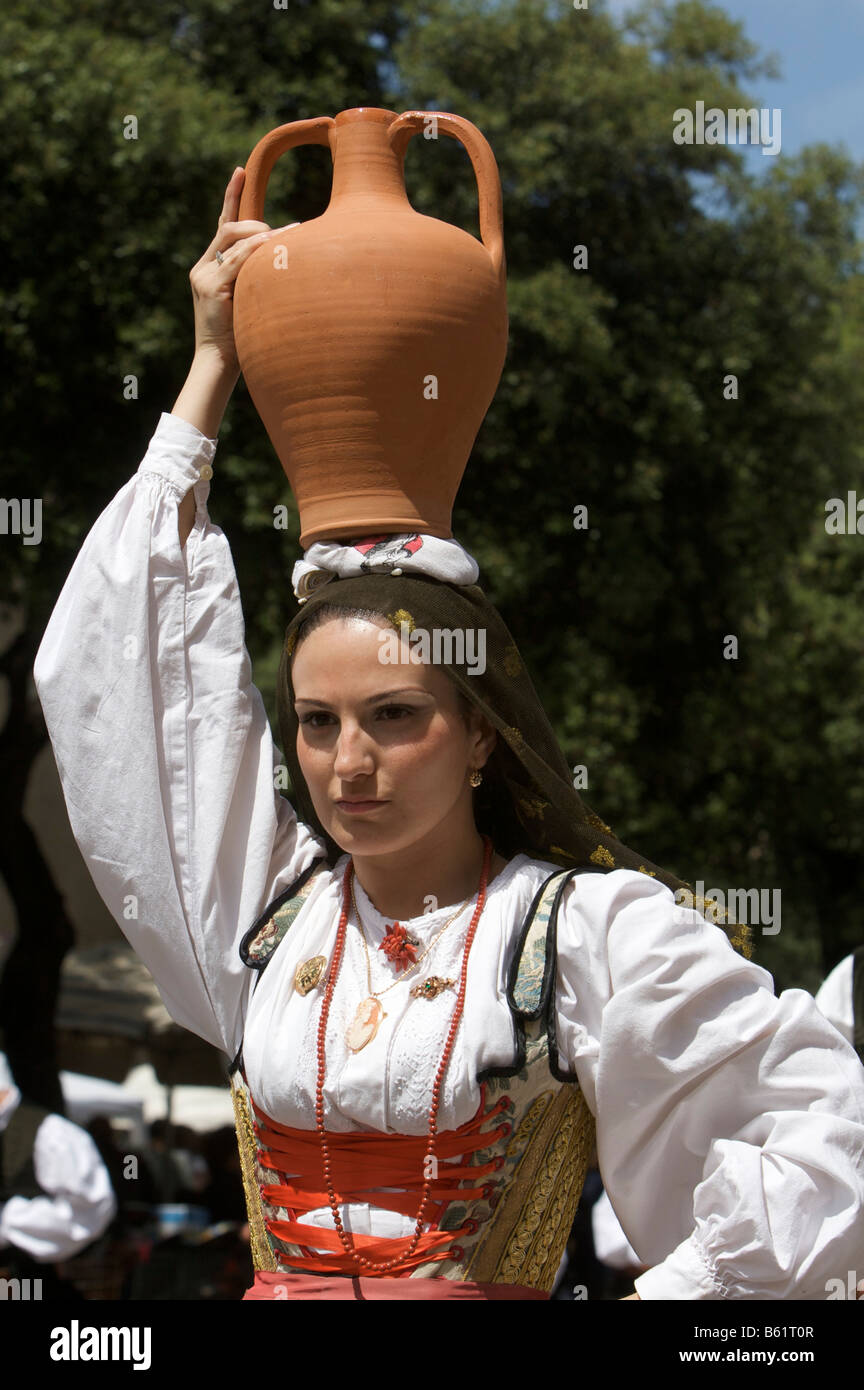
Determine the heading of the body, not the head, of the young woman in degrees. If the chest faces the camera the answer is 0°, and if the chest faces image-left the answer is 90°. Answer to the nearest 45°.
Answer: approximately 45°

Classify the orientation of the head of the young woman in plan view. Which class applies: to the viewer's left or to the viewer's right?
to the viewer's left

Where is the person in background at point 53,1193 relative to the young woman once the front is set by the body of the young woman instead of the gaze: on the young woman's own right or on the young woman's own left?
on the young woman's own right
